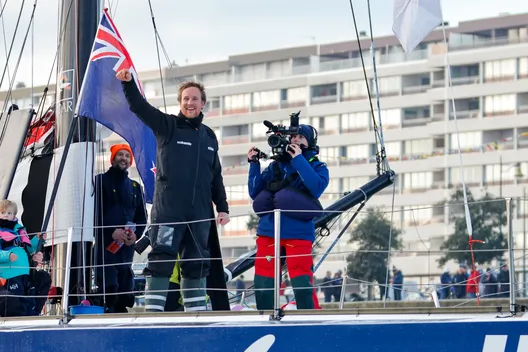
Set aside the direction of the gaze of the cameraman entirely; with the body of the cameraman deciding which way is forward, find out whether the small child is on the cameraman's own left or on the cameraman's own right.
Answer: on the cameraman's own right

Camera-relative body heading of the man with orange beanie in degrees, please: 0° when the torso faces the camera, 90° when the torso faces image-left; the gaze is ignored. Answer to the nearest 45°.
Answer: approximately 0°

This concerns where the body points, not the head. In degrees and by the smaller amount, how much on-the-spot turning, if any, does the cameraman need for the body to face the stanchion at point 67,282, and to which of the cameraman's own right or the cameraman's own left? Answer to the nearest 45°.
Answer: approximately 45° to the cameraman's own right

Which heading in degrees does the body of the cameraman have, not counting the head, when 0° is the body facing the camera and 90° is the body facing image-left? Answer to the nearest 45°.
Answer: approximately 45°
